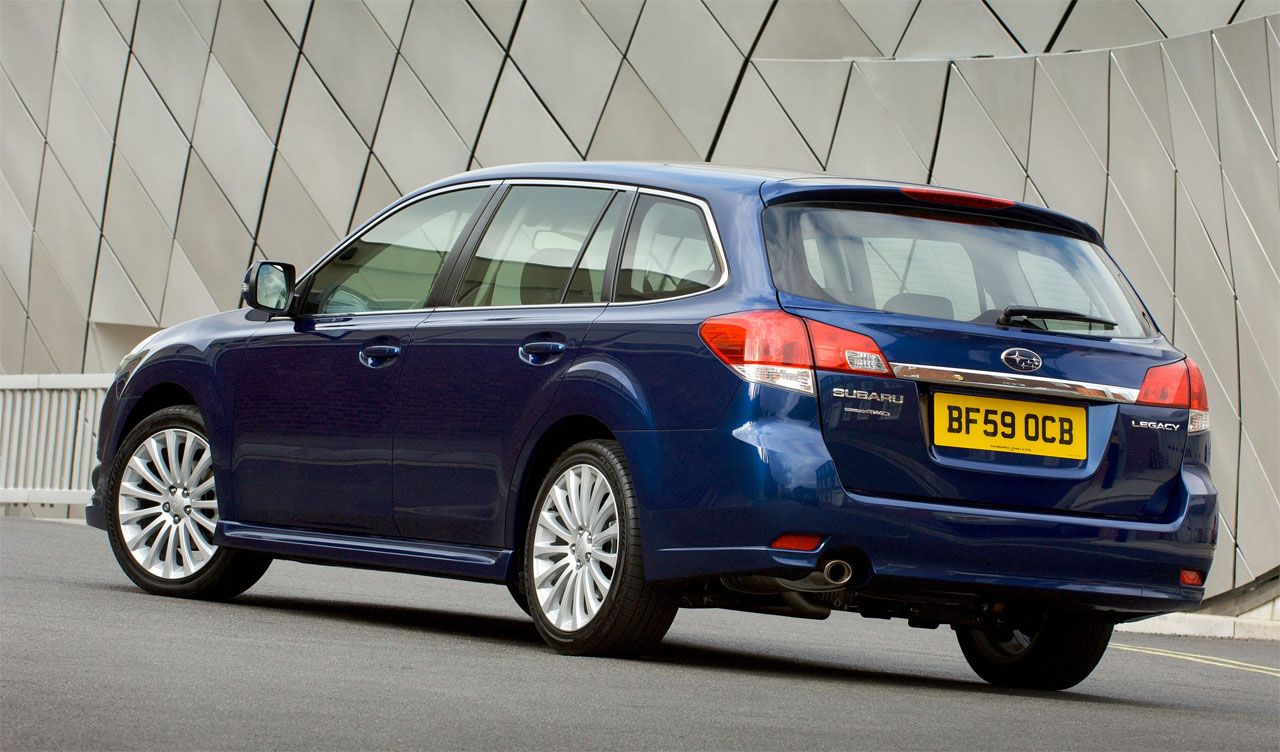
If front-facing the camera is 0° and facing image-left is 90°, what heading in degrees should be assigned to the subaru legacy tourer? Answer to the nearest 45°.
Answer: approximately 135°

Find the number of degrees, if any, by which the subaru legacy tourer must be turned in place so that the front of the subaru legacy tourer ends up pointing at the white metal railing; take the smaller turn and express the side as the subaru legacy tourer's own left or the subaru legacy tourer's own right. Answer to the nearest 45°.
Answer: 0° — it already faces it
